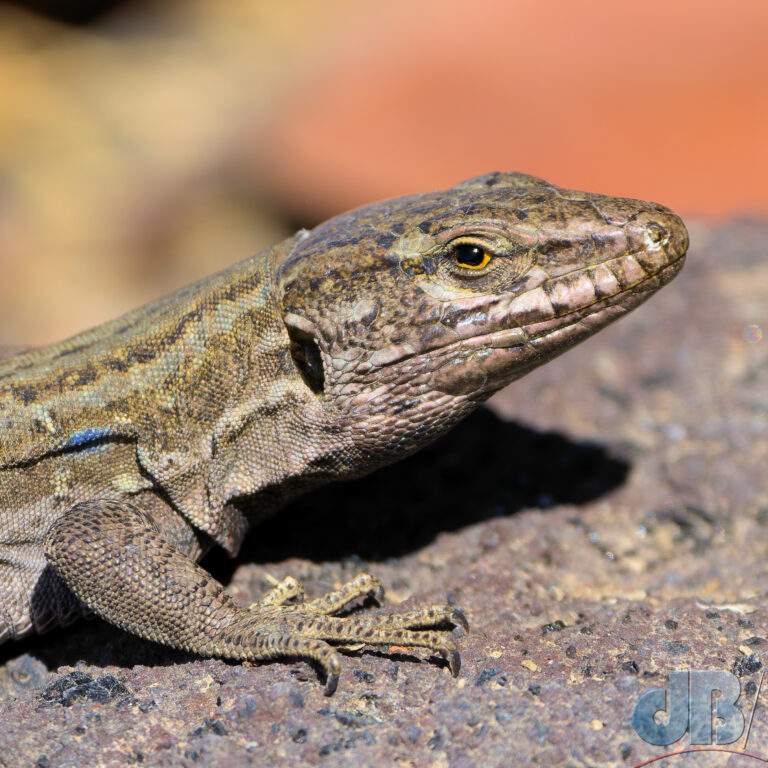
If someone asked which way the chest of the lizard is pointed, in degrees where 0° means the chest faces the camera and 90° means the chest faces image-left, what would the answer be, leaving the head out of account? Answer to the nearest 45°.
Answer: approximately 270°
